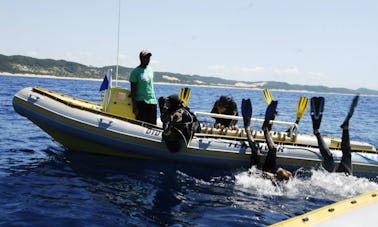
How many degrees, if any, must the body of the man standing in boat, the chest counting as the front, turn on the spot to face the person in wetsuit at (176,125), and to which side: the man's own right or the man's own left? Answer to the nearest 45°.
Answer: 0° — they already face them

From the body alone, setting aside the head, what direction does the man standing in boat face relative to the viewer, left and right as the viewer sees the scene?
facing the viewer and to the right of the viewer

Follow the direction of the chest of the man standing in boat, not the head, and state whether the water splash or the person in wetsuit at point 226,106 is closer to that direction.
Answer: the water splash

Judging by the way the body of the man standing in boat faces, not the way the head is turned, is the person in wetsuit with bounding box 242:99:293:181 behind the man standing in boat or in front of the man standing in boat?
in front

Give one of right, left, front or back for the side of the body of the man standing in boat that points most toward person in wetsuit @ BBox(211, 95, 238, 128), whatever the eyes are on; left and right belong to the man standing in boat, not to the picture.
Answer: left

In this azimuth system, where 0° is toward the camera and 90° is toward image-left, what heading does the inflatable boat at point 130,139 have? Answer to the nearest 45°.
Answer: approximately 90°

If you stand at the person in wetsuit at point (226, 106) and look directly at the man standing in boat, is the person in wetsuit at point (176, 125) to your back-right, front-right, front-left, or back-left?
front-left

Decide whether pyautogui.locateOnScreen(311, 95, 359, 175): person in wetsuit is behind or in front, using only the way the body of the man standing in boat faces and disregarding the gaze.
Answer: in front

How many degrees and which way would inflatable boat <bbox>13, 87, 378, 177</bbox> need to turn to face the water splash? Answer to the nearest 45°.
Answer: approximately 180°
